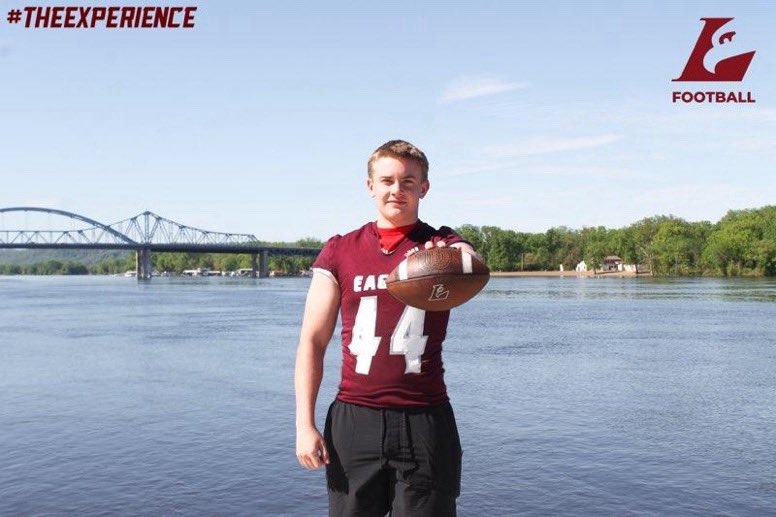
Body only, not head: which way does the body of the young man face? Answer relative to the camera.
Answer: toward the camera

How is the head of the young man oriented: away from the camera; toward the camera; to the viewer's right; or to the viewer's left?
toward the camera
